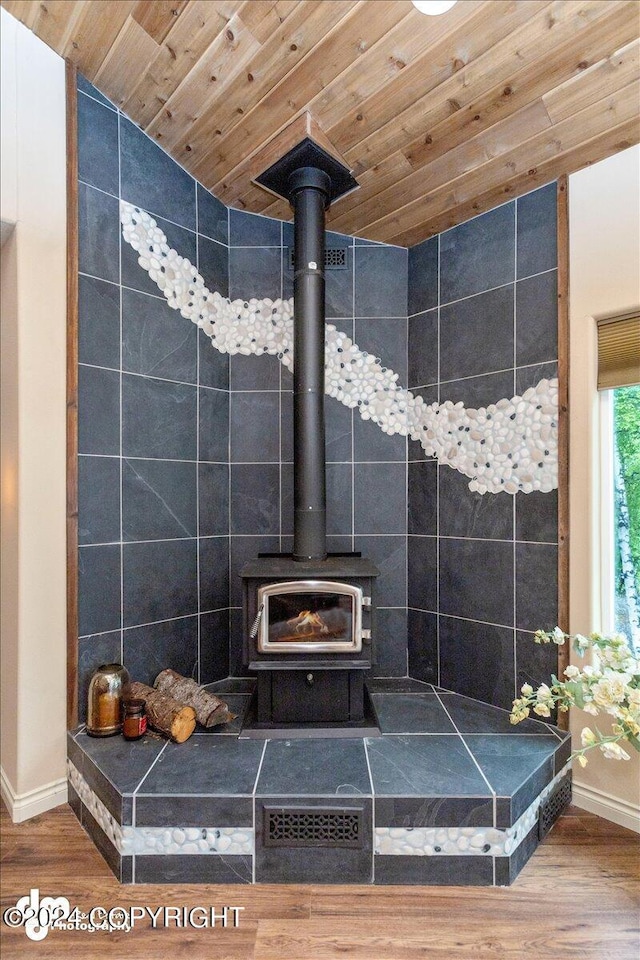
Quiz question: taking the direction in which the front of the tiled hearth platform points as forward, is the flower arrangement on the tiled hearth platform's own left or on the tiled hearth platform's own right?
on the tiled hearth platform's own left

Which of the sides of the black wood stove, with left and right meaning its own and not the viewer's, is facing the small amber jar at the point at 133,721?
right

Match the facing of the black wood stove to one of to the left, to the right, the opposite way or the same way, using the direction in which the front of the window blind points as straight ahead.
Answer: to the left

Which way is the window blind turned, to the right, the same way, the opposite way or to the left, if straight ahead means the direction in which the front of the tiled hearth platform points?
to the right

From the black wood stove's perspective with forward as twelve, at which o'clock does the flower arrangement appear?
The flower arrangement is roughly at 10 o'clock from the black wood stove.

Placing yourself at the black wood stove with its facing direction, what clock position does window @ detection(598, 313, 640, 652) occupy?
The window is roughly at 9 o'clock from the black wood stove.

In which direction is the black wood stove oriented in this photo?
toward the camera

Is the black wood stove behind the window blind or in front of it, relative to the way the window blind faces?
in front

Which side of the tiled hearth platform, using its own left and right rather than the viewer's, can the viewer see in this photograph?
front

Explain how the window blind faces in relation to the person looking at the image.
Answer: facing the viewer and to the left of the viewer

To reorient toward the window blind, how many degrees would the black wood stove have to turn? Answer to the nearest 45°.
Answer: approximately 90° to its left

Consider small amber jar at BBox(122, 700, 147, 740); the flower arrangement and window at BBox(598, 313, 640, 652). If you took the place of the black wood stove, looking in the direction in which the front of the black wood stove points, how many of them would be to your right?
1

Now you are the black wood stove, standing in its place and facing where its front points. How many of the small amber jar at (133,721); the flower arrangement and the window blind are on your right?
1

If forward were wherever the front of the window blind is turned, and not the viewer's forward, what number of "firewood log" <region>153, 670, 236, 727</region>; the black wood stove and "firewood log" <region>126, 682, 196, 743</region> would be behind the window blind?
0
